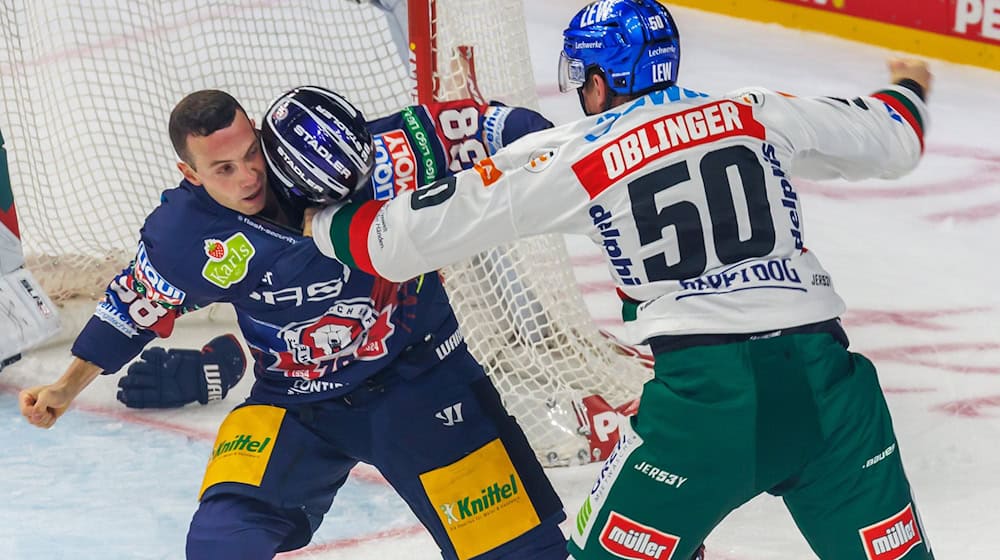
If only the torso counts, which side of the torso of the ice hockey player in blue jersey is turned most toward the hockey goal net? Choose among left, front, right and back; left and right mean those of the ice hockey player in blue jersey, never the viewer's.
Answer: back

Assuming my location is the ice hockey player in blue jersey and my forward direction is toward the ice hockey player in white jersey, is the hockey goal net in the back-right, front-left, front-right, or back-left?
back-left

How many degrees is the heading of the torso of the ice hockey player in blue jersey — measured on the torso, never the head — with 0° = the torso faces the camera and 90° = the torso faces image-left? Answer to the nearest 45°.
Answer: approximately 0°

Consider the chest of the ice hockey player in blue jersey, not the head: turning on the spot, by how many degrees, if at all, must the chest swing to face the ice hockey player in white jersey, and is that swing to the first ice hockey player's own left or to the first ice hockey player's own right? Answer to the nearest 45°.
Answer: approximately 45° to the first ice hockey player's own left

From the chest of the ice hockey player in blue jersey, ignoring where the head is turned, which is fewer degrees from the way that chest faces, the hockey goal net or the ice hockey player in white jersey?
the ice hockey player in white jersey

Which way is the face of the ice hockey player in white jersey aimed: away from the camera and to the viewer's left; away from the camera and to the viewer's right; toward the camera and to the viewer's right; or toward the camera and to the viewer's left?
away from the camera and to the viewer's left
